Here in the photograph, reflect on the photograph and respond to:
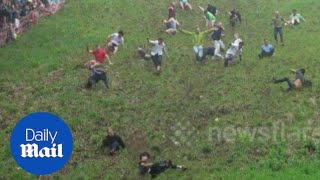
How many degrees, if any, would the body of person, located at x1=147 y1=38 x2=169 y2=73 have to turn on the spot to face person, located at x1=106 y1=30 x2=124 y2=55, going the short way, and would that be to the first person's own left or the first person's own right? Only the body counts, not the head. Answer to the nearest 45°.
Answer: approximately 135° to the first person's own right

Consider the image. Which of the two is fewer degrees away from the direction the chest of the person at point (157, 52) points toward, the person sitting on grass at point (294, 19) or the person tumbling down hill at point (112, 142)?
the person tumbling down hill

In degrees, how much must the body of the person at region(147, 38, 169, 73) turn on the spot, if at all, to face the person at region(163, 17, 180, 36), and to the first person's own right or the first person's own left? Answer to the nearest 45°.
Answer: approximately 180°

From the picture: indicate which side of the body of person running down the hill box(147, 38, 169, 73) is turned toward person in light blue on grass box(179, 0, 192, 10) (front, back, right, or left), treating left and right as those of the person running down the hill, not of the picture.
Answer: back

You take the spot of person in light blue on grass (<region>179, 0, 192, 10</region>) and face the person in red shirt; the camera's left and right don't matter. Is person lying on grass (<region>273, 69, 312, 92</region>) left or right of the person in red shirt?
left

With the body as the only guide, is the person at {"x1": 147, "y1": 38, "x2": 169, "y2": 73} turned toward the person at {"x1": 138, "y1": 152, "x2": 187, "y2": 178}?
yes

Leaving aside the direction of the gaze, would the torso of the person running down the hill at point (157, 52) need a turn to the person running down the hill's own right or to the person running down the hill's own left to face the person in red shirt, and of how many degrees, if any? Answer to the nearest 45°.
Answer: approximately 90° to the person running down the hill's own right

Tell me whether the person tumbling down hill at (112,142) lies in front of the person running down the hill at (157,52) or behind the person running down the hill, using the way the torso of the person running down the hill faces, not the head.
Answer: in front

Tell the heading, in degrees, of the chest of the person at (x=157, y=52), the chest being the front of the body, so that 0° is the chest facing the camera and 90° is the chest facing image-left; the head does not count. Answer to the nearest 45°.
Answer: approximately 0°
